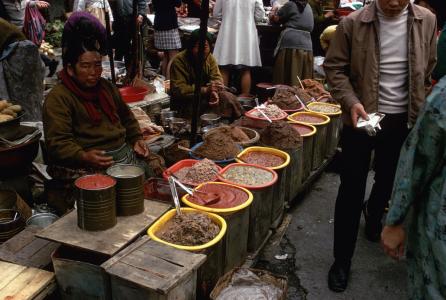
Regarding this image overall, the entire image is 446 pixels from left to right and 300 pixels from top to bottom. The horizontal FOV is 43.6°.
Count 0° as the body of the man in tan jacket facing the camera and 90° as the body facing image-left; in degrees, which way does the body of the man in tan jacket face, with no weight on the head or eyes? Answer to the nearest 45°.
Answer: approximately 0°

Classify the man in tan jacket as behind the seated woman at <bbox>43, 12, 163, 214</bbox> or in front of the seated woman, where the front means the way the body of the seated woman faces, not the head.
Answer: in front

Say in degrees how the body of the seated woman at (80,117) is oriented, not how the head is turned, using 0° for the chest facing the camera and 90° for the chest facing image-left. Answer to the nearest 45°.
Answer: approximately 315°

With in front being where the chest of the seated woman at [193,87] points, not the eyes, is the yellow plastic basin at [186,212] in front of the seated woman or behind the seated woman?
in front

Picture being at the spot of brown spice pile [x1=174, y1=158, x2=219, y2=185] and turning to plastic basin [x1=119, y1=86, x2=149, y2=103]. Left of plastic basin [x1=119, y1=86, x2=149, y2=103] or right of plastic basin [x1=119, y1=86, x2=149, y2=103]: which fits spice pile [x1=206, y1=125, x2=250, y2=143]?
right

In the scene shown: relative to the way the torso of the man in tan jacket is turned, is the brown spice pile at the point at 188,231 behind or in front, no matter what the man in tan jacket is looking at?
in front

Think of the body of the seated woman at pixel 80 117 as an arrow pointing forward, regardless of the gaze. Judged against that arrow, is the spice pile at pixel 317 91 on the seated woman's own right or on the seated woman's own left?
on the seated woman's own left

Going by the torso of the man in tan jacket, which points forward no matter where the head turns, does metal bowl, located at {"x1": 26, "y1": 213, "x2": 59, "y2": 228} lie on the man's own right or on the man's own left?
on the man's own right

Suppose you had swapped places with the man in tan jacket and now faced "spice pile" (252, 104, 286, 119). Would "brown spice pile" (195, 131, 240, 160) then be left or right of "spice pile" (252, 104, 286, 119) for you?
left
